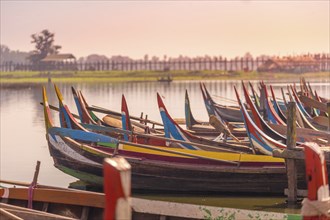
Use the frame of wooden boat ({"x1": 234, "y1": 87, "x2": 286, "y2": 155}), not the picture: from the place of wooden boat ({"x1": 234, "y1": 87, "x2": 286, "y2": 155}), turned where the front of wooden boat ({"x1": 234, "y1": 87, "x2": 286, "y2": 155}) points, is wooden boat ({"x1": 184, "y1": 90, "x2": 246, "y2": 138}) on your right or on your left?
on your right

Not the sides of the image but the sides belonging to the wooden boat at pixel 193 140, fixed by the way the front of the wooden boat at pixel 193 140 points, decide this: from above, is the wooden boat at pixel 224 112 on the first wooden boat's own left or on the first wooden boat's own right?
on the first wooden boat's own right

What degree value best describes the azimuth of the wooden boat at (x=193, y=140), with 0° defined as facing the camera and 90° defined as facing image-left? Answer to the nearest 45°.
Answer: approximately 90°

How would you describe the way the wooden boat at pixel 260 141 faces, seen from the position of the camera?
facing to the left of the viewer

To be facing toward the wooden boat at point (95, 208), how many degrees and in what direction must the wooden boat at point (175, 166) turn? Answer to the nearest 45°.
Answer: approximately 90° to its left

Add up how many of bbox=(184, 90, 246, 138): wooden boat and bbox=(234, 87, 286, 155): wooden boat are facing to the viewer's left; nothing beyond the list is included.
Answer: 2

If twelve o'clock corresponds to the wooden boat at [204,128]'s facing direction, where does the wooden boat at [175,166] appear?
the wooden boat at [175,166] is roughly at 9 o'clock from the wooden boat at [204,128].

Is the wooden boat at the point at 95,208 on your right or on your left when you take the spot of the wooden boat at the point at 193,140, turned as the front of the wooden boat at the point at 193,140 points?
on your left

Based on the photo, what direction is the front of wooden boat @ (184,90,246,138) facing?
to the viewer's left

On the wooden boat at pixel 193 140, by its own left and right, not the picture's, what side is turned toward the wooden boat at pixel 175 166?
left

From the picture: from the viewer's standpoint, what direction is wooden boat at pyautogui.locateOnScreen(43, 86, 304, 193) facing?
to the viewer's left
